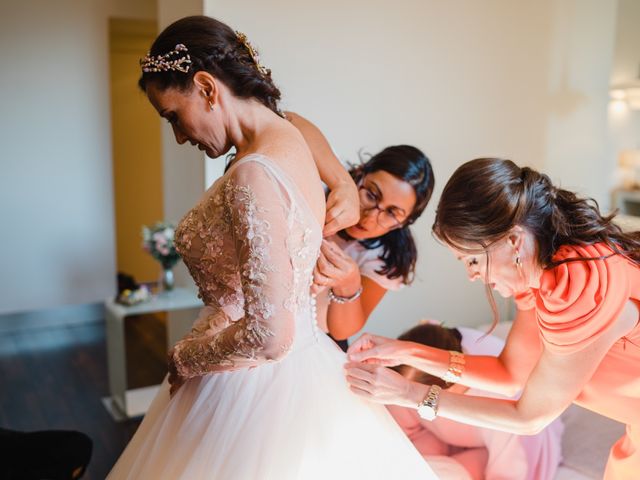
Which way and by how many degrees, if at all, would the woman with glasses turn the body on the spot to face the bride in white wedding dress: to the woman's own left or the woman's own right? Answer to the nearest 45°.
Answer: approximately 45° to the woman's own left

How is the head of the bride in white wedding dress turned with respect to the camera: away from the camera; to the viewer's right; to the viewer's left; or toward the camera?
to the viewer's left

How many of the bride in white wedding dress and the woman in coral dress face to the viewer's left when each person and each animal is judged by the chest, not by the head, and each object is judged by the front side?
2

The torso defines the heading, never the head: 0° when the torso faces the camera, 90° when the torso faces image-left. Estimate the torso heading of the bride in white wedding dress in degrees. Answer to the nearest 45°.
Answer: approximately 90°

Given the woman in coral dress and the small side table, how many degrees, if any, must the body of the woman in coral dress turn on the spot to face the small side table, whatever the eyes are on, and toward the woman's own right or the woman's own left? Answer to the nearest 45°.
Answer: approximately 45° to the woman's own right

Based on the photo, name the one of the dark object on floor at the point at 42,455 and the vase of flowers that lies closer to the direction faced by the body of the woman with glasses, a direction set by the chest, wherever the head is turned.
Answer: the dark object on floor

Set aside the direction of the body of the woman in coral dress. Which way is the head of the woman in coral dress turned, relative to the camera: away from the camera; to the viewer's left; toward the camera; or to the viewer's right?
to the viewer's left

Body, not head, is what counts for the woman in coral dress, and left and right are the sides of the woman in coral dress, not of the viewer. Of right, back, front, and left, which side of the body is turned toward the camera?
left

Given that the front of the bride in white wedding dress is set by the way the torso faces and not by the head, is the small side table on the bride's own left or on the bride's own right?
on the bride's own right

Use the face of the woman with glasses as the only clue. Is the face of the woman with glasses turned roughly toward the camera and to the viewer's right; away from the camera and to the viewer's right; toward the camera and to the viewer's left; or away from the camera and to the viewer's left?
toward the camera and to the viewer's left

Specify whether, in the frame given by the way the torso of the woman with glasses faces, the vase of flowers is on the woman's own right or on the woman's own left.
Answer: on the woman's own right
